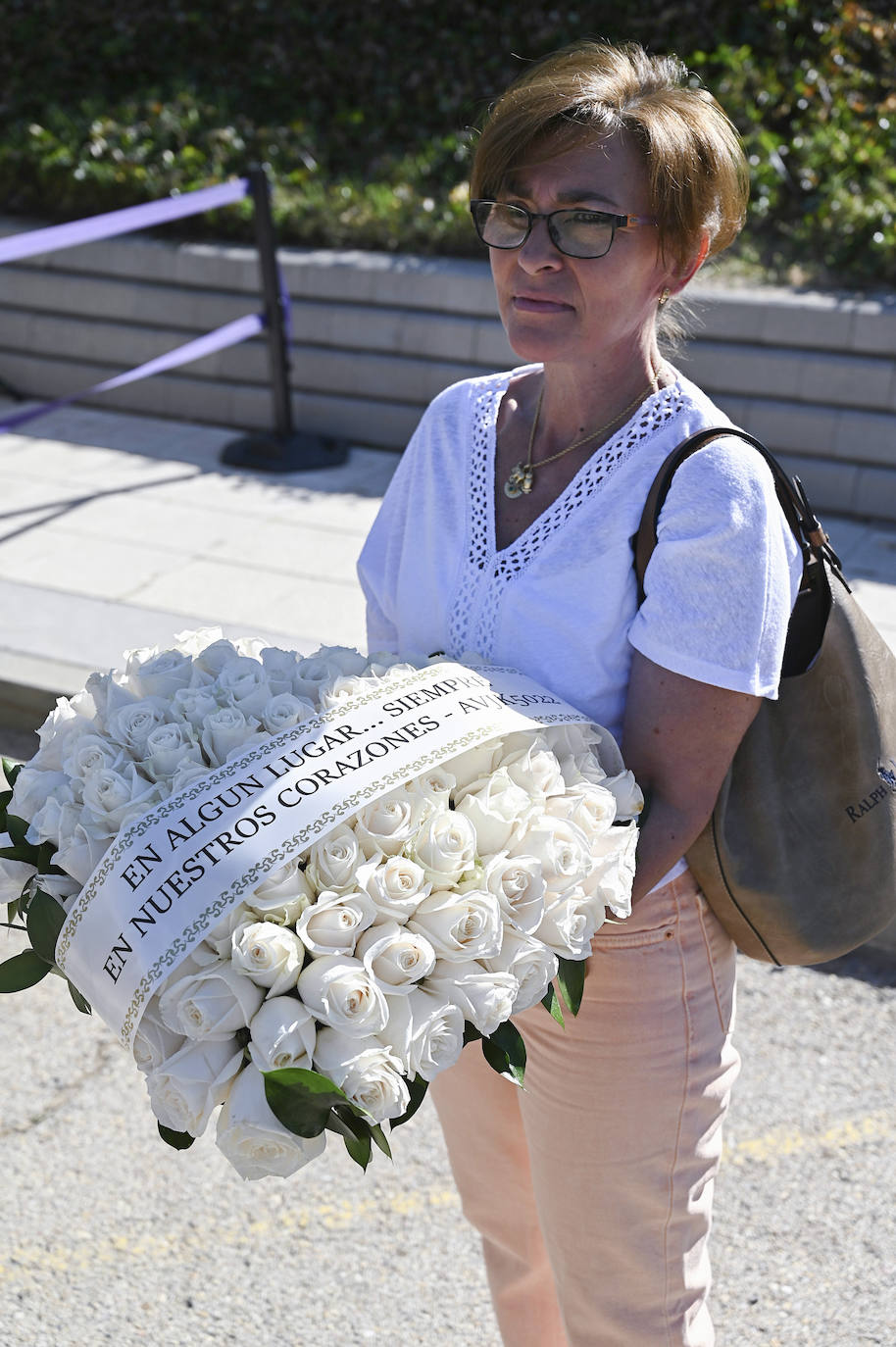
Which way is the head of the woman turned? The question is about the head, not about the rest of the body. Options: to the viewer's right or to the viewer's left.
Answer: to the viewer's left

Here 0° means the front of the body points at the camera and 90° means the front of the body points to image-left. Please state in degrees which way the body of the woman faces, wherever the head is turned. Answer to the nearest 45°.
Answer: approximately 45°
